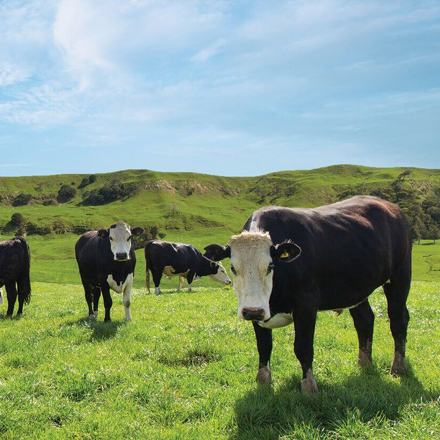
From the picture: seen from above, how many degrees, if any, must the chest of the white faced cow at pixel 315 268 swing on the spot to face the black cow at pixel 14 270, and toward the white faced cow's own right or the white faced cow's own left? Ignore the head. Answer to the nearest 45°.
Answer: approximately 90° to the white faced cow's own right

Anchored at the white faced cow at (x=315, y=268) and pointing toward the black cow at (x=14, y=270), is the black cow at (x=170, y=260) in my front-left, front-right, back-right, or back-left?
front-right

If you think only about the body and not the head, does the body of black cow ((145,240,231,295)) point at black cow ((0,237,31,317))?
no

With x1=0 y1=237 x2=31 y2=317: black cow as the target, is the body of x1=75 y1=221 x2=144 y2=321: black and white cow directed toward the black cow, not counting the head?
no

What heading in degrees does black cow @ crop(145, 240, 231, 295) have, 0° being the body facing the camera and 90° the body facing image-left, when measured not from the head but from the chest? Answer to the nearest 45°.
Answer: approximately 270°

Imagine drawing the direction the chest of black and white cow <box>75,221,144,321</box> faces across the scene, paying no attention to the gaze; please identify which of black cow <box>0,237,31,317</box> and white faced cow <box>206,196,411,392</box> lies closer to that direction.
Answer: the white faced cow

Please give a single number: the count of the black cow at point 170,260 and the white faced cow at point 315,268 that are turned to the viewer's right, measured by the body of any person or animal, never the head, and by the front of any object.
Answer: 1

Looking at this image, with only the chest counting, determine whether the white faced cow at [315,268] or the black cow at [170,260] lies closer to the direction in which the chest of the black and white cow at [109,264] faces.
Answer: the white faced cow

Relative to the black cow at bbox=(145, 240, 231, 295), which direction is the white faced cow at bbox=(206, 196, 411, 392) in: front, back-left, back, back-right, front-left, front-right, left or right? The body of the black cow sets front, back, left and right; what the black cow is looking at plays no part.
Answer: right

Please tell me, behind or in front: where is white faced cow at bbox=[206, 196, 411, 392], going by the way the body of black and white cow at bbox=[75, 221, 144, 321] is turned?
in front

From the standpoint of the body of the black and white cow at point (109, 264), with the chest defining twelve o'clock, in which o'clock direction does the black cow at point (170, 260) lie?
The black cow is roughly at 8 o'clock from the black and white cow.

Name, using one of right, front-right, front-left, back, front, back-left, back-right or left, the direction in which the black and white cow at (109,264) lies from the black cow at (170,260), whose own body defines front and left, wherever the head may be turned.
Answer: right

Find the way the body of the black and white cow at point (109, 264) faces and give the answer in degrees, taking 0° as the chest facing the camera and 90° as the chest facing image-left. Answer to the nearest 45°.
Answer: approximately 315°

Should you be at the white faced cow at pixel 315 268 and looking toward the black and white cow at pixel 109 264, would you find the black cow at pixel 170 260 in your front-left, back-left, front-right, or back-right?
front-right
